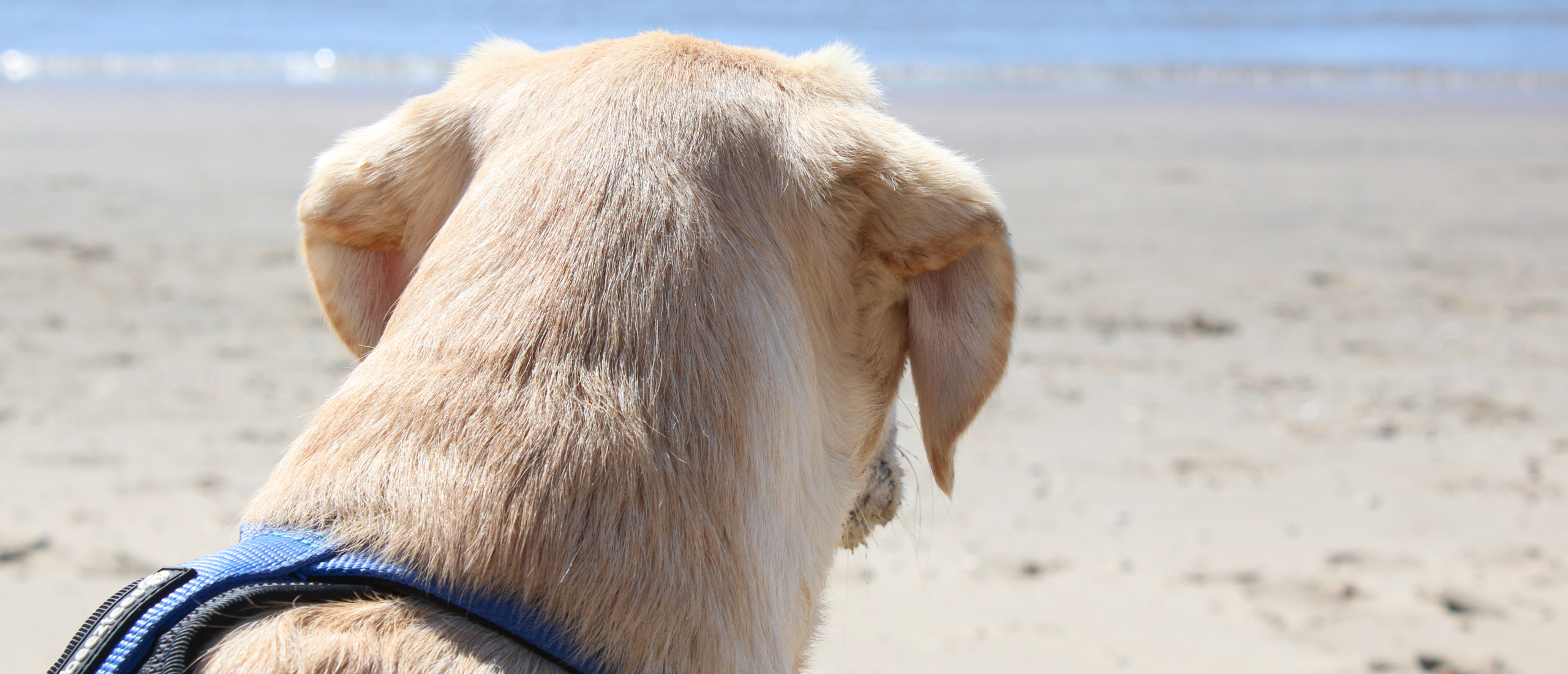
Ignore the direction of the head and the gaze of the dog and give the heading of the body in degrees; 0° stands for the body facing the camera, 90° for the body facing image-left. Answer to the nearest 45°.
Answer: approximately 180°
